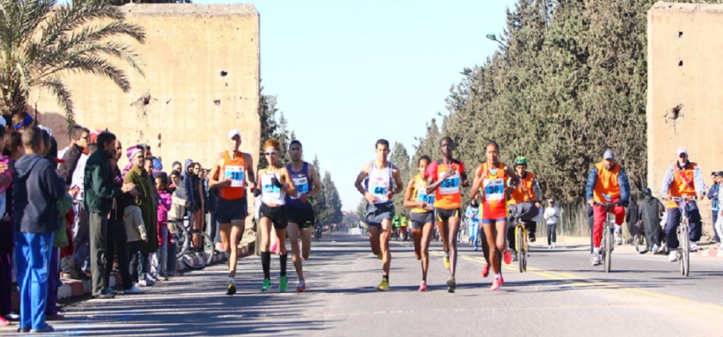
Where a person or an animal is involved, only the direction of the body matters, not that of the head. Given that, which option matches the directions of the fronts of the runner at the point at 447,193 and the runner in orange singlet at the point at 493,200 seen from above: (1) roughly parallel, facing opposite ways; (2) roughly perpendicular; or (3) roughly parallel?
roughly parallel

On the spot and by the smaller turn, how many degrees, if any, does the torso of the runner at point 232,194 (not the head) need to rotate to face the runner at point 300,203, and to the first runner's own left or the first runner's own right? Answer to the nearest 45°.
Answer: approximately 90° to the first runner's own left

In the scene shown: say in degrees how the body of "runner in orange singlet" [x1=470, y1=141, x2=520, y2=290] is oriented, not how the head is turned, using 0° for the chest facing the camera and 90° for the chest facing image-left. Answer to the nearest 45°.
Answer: approximately 0°

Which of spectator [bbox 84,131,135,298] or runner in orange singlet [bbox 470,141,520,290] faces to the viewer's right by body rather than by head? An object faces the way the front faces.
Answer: the spectator

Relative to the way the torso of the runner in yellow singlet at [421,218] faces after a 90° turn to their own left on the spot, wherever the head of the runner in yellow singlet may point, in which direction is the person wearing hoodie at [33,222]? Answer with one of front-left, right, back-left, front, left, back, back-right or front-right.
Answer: back-right

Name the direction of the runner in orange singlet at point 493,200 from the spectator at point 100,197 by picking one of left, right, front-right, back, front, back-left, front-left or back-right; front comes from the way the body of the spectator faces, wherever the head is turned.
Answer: front

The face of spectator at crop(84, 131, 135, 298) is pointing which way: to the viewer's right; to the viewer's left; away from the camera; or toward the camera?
to the viewer's right

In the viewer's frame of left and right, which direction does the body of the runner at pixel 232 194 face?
facing the viewer

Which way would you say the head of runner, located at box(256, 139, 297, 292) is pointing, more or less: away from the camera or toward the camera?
toward the camera

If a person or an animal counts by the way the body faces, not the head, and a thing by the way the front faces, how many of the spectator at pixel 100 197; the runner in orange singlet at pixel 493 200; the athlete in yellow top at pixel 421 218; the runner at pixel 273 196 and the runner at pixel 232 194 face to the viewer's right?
1

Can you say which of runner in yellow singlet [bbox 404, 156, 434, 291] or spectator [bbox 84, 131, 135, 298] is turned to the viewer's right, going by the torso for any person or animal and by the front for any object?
the spectator

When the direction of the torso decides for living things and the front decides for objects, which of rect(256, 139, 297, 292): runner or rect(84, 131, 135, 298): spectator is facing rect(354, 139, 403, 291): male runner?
the spectator

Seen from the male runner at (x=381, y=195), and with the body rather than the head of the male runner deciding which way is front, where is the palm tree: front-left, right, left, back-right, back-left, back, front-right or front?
back-right

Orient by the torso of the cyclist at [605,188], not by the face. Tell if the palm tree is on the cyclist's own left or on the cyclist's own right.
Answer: on the cyclist's own right

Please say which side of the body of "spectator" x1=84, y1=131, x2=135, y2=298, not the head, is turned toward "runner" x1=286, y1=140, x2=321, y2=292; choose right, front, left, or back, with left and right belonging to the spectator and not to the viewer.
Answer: front

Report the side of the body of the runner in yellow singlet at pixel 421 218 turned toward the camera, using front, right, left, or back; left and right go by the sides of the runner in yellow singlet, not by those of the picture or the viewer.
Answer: front
